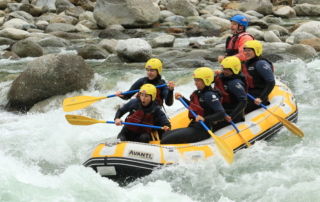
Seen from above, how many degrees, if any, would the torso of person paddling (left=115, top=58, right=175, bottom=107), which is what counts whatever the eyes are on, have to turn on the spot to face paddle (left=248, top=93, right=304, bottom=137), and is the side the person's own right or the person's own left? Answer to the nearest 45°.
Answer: approximately 135° to the person's own left

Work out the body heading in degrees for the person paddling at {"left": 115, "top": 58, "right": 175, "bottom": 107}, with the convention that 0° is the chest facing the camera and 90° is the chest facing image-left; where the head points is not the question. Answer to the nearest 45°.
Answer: approximately 45°

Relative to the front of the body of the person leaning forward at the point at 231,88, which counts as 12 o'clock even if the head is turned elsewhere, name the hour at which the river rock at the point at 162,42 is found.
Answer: The river rock is roughly at 4 o'clock from the person leaning forward.

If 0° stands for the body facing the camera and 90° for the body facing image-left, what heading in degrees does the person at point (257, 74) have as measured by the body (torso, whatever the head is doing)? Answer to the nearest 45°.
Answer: approximately 45°

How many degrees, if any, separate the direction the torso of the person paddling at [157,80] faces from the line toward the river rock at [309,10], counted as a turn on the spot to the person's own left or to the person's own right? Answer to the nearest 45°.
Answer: approximately 180°

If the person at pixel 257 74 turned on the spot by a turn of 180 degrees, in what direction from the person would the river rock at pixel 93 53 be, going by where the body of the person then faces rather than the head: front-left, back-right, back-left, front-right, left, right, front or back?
left

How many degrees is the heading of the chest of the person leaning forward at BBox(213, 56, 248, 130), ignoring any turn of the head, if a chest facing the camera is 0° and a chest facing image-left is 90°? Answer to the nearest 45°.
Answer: approximately 45°

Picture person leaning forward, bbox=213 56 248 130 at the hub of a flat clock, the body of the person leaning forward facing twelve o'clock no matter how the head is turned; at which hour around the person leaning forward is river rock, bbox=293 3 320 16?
The river rock is roughly at 5 o'clock from the person leaning forward.

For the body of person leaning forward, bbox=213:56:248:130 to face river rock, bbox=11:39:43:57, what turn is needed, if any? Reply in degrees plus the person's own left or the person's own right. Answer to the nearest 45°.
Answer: approximately 90° to the person's own right

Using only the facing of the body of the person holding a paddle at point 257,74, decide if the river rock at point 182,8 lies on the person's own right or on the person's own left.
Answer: on the person's own right
